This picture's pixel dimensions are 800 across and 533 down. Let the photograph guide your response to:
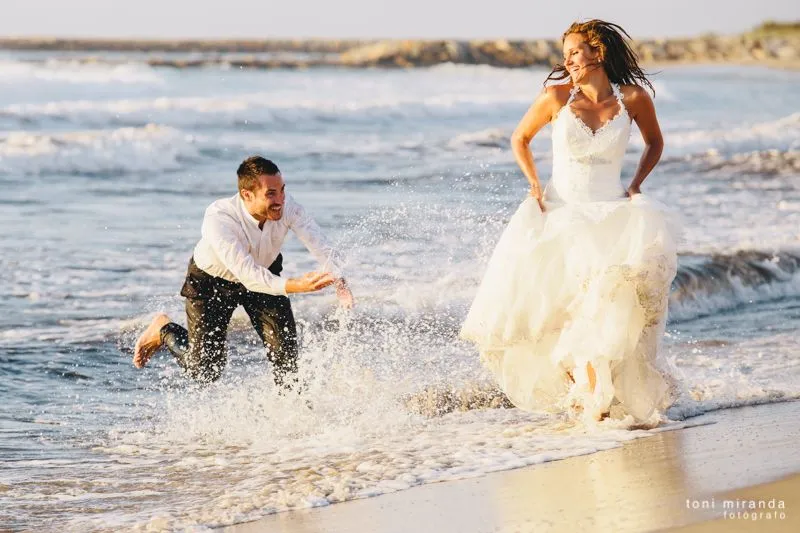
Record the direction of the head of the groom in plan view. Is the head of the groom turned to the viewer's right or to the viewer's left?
to the viewer's right

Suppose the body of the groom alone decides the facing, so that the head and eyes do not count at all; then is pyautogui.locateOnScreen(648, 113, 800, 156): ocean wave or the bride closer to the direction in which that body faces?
the bride

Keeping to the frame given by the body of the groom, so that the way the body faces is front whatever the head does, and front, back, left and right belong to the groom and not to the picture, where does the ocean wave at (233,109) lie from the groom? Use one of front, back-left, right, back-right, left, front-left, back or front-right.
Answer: back-left

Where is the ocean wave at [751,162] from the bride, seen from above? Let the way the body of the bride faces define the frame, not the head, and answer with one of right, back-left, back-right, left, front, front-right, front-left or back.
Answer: back

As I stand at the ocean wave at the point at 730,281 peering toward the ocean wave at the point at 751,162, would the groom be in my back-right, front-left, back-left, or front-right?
back-left

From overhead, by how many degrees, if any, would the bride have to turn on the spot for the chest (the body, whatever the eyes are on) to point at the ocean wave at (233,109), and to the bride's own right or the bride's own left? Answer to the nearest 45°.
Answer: approximately 180°

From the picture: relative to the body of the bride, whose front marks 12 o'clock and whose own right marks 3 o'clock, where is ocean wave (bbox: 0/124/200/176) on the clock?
The ocean wave is roughly at 5 o'clock from the bride.

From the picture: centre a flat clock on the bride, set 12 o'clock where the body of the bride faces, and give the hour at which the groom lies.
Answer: The groom is roughly at 3 o'clock from the bride.

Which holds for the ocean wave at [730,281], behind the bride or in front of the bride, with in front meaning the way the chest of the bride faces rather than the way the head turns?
behind

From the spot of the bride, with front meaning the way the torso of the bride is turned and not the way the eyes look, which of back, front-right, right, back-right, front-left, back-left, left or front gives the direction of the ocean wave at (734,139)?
back
